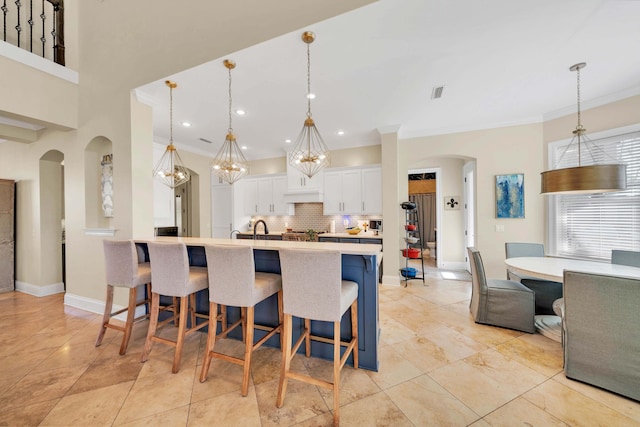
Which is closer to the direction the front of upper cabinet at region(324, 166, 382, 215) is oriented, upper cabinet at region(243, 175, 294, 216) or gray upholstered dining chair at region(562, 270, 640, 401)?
the gray upholstered dining chair

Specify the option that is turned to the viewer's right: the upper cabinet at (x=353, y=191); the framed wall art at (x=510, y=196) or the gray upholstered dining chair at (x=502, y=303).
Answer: the gray upholstered dining chair

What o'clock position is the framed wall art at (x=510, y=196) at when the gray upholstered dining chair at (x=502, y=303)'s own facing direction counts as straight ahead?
The framed wall art is roughly at 9 o'clock from the gray upholstered dining chair.

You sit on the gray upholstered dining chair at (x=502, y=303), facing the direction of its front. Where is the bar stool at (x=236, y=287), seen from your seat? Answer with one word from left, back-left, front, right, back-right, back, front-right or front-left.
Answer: back-right

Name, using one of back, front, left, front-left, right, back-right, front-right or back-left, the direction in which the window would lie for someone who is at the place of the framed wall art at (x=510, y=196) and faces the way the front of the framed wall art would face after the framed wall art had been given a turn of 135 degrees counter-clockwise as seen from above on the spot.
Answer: front-right

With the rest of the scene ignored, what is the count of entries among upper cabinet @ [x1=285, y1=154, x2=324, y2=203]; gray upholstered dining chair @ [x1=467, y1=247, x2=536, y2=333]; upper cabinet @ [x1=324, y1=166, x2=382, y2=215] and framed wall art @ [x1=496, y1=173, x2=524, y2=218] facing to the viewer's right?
1

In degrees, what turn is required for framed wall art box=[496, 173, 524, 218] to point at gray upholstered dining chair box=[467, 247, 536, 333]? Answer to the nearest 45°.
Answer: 0° — it already faces it

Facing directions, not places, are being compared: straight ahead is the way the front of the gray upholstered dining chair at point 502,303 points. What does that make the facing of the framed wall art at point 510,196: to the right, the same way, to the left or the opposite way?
to the right

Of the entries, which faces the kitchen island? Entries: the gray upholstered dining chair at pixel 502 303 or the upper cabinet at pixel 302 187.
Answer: the upper cabinet

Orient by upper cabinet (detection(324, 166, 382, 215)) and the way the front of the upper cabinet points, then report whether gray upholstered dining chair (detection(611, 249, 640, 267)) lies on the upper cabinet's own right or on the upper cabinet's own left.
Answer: on the upper cabinet's own left

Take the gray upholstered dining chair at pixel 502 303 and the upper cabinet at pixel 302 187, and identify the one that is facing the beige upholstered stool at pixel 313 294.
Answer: the upper cabinet

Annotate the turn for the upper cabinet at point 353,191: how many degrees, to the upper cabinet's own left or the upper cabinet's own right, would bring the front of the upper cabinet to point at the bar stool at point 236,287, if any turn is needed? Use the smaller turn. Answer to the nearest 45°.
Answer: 0° — it already faces it

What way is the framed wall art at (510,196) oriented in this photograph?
toward the camera

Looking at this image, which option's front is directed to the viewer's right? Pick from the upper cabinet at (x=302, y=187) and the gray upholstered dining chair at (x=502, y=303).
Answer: the gray upholstered dining chair

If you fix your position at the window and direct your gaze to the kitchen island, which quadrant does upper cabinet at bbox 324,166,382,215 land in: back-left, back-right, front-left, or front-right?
front-right

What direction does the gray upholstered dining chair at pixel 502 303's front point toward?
to the viewer's right

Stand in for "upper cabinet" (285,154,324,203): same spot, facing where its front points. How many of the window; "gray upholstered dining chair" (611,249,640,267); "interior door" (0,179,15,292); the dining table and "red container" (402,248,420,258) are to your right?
1

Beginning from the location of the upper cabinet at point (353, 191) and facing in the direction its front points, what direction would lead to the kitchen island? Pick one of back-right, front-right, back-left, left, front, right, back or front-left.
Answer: front

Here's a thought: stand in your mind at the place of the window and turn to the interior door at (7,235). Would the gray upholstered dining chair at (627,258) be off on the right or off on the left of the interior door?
left

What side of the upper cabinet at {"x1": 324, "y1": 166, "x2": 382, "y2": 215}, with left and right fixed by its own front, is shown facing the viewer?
front
